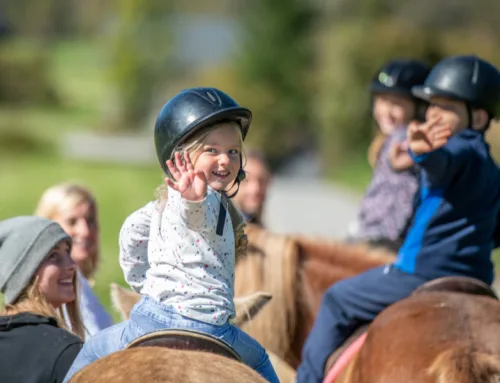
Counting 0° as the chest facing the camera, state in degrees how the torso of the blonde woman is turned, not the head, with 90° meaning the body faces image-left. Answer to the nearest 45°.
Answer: approximately 315°
